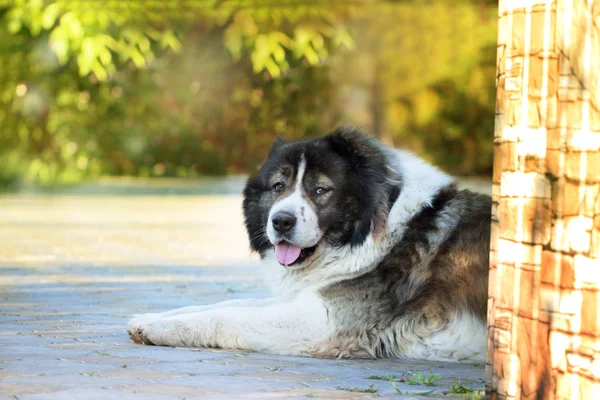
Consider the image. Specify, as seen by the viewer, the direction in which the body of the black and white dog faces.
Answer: to the viewer's left
